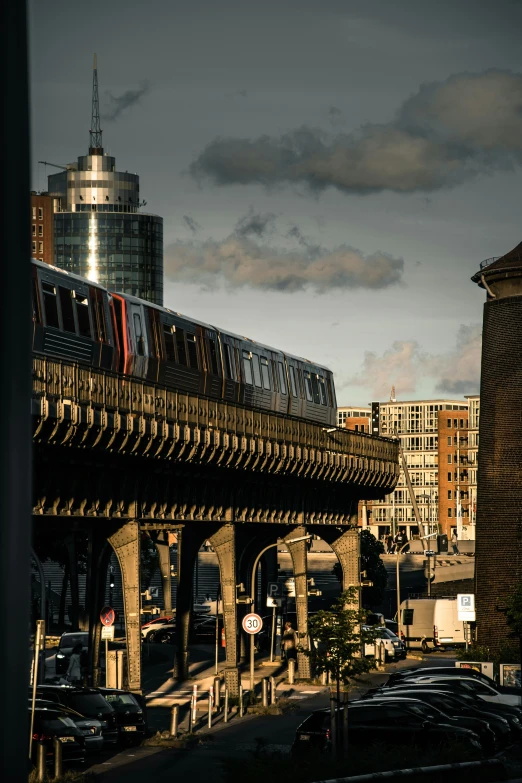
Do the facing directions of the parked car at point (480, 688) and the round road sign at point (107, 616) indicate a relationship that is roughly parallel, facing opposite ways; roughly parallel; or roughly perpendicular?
roughly perpendicular

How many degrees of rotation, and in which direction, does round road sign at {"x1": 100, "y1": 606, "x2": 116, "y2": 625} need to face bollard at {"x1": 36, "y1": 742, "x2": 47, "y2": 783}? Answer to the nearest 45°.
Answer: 0° — it already faces it

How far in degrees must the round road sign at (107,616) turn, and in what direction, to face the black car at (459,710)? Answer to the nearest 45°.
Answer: approximately 45° to its left
